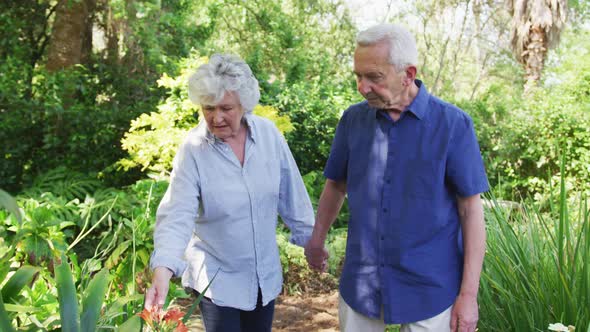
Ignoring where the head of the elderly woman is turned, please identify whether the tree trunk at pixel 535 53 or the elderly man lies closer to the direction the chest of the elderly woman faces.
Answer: the elderly man

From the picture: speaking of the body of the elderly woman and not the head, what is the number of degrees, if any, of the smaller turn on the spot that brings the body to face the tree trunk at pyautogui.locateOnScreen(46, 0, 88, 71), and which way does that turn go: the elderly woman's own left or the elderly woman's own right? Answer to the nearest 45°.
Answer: approximately 180°

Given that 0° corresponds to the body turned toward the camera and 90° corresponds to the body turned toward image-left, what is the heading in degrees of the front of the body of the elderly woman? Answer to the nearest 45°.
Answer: approximately 0°

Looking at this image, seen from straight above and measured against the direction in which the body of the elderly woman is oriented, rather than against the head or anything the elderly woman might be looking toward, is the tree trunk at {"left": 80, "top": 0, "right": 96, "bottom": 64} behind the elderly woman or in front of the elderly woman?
behind

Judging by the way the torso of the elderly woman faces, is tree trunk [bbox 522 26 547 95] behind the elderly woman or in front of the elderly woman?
behind

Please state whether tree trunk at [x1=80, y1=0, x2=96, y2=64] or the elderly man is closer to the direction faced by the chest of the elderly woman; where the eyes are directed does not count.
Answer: the elderly man

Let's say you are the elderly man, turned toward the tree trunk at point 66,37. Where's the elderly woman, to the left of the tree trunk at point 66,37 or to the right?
left

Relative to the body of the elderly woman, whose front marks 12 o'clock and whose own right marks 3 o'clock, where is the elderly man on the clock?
The elderly man is roughly at 10 o'clock from the elderly woman.
